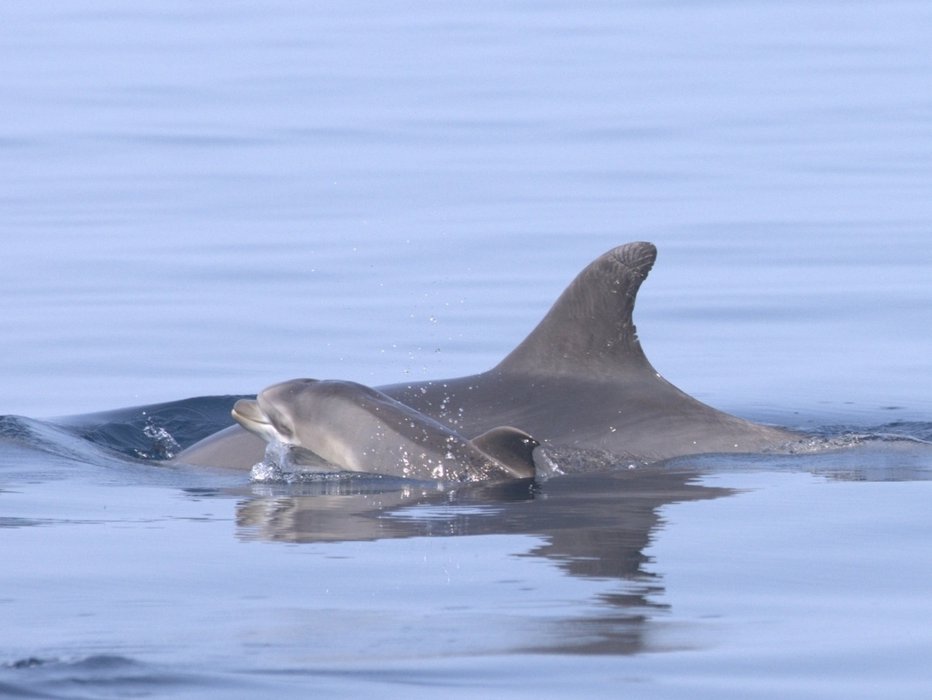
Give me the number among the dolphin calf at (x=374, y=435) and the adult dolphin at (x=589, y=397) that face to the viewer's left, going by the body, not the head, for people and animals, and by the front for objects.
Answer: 2

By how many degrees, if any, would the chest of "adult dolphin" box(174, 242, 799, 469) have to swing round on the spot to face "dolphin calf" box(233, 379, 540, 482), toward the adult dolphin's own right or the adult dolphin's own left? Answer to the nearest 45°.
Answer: approximately 45° to the adult dolphin's own left

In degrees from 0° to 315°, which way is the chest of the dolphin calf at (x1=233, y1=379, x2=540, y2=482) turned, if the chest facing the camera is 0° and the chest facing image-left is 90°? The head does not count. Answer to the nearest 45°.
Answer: approximately 90°

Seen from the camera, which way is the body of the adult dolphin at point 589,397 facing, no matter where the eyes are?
to the viewer's left
